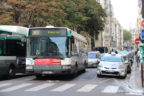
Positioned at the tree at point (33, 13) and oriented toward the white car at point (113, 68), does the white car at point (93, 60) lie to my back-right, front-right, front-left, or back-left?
front-left

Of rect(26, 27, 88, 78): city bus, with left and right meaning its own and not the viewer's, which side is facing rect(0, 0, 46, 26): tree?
back

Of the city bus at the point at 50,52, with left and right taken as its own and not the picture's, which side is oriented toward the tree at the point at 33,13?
back

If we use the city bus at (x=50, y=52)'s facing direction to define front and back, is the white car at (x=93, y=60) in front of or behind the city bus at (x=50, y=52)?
behind

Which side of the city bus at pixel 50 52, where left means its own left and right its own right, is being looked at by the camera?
front

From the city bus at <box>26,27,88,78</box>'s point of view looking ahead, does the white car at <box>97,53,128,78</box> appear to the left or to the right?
on its left

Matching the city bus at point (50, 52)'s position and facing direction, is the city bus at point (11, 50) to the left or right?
on its right
